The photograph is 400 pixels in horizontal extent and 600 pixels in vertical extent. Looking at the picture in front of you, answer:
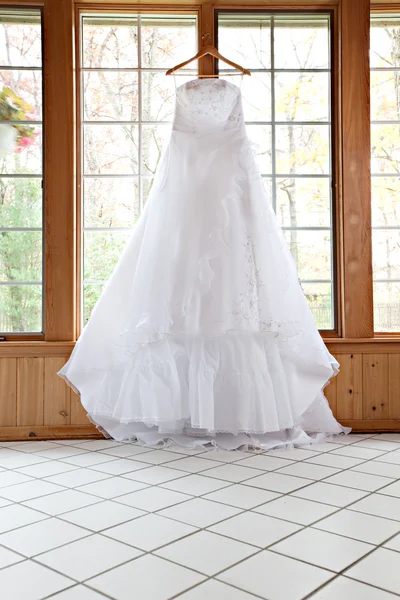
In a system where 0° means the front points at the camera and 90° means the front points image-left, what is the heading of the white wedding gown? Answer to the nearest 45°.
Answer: approximately 0°

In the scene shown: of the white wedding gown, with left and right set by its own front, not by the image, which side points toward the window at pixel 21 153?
right

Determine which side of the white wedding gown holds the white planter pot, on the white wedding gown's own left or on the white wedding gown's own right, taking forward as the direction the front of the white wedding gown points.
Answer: on the white wedding gown's own right

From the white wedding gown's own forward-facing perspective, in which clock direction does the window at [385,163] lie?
The window is roughly at 8 o'clock from the white wedding gown.
